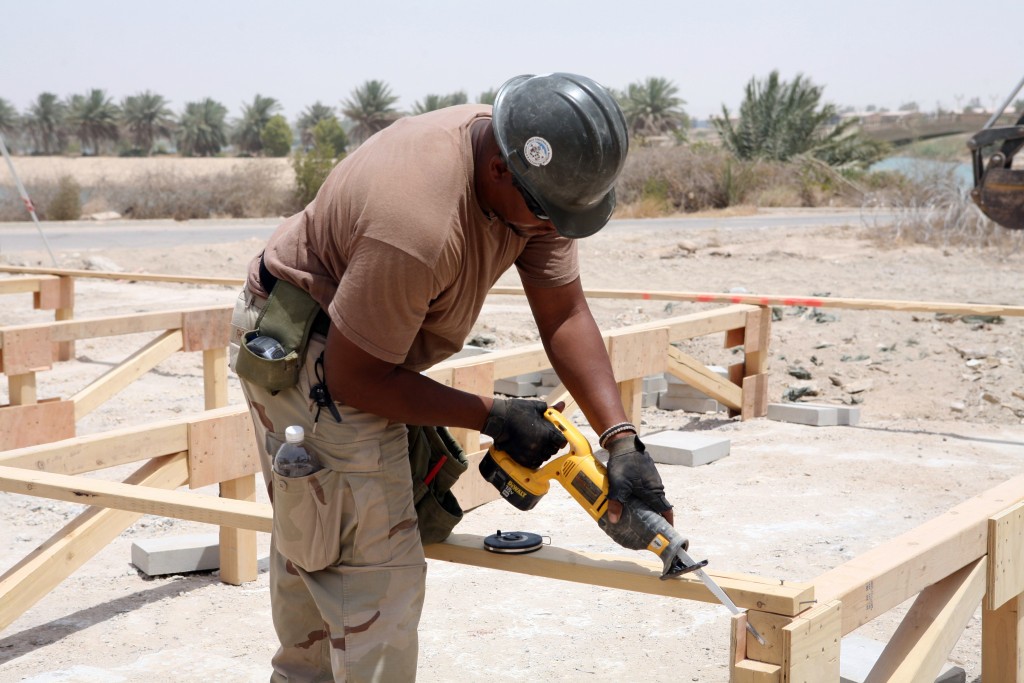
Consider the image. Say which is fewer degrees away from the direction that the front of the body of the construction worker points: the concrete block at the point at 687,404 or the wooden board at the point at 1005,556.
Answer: the wooden board

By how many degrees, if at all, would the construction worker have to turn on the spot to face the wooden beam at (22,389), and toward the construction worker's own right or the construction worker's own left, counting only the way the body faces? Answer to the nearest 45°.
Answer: approximately 135° to the construction worker's own left

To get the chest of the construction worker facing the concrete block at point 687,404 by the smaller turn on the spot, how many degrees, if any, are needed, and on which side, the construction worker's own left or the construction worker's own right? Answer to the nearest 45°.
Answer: approximately 90° to the construction worker's own left

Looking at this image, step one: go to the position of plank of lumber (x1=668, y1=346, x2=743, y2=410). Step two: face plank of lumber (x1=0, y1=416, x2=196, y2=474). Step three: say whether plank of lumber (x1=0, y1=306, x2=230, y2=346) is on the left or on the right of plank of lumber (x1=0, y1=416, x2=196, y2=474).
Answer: right

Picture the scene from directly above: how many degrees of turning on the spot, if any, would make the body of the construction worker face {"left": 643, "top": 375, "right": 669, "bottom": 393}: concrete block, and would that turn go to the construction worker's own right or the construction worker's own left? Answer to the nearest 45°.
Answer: approximately 90° to the construction worker's own left

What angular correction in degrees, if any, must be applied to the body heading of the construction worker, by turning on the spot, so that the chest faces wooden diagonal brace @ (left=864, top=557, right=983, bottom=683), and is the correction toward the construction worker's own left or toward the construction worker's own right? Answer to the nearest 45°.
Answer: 0° — they already face it

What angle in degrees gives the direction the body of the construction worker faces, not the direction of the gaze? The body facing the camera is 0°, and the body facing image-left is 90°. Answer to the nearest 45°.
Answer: approximately 270°

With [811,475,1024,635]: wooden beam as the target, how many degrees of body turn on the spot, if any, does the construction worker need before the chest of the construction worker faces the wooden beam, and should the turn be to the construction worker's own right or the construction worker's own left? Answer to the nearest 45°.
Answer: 0° — they already face it

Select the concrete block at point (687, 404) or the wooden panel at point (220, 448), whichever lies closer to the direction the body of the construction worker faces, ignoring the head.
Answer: the concrete block

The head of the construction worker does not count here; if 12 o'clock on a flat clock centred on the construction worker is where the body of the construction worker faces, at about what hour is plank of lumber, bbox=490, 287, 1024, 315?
The plank of lumber is roughly at 10 o'clock from the construction worker.
